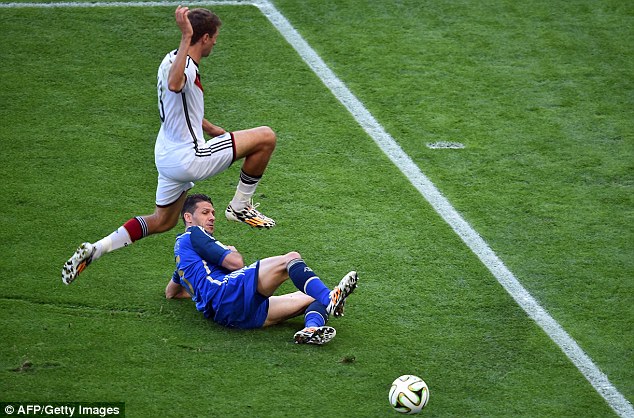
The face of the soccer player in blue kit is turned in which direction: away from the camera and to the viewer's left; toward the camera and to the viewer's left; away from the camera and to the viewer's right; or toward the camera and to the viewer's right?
toward the camera and to the viewer's right

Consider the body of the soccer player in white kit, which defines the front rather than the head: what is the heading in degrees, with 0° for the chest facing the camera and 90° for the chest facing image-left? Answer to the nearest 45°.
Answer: approximately 270°

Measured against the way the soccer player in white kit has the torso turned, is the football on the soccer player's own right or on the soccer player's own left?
on the soccer player's own right
